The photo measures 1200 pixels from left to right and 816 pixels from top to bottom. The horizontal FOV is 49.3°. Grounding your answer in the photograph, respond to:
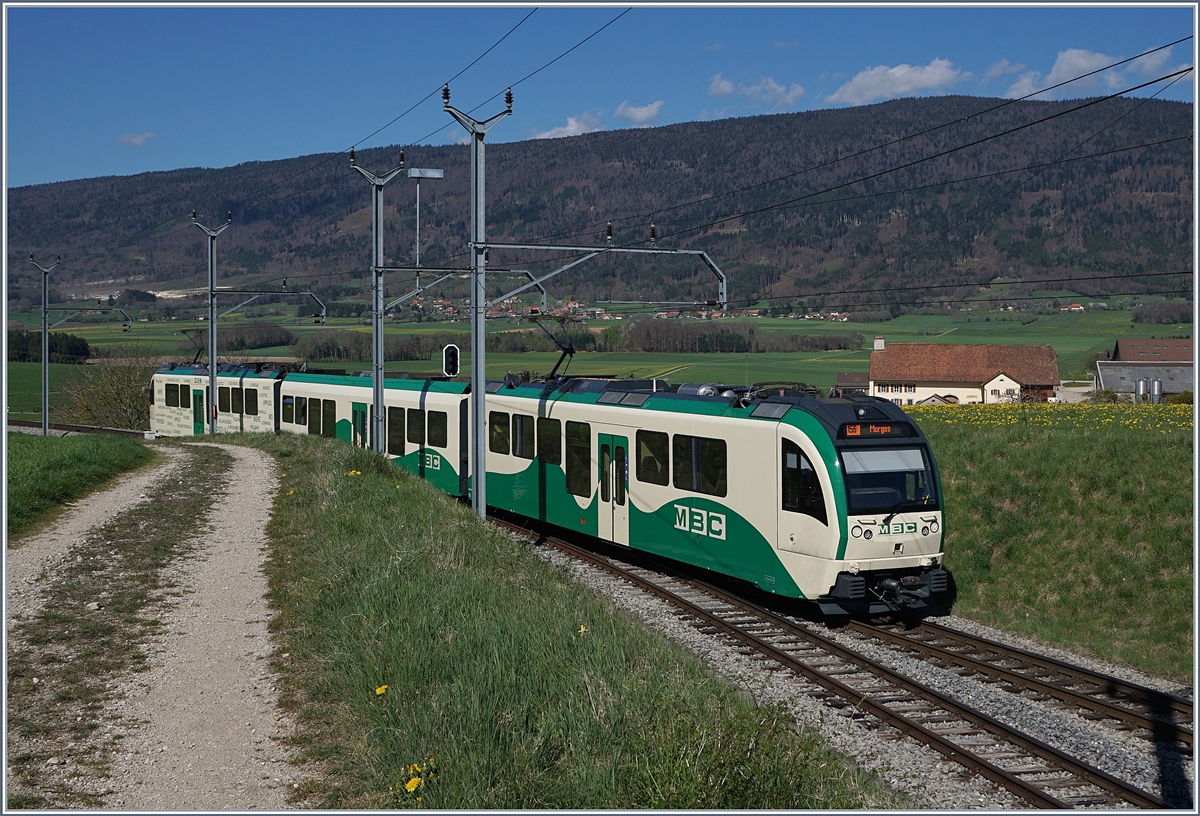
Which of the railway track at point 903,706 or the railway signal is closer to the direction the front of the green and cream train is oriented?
the railway track

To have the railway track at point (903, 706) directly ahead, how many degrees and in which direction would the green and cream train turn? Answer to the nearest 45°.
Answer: approximately 45° to its right

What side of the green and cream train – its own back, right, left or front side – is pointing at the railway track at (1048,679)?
front

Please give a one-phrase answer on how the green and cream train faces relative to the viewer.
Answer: facing the viewer and to the right of the viewer

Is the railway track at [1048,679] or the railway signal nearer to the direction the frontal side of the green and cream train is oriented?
the railway track

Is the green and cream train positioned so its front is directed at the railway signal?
no
